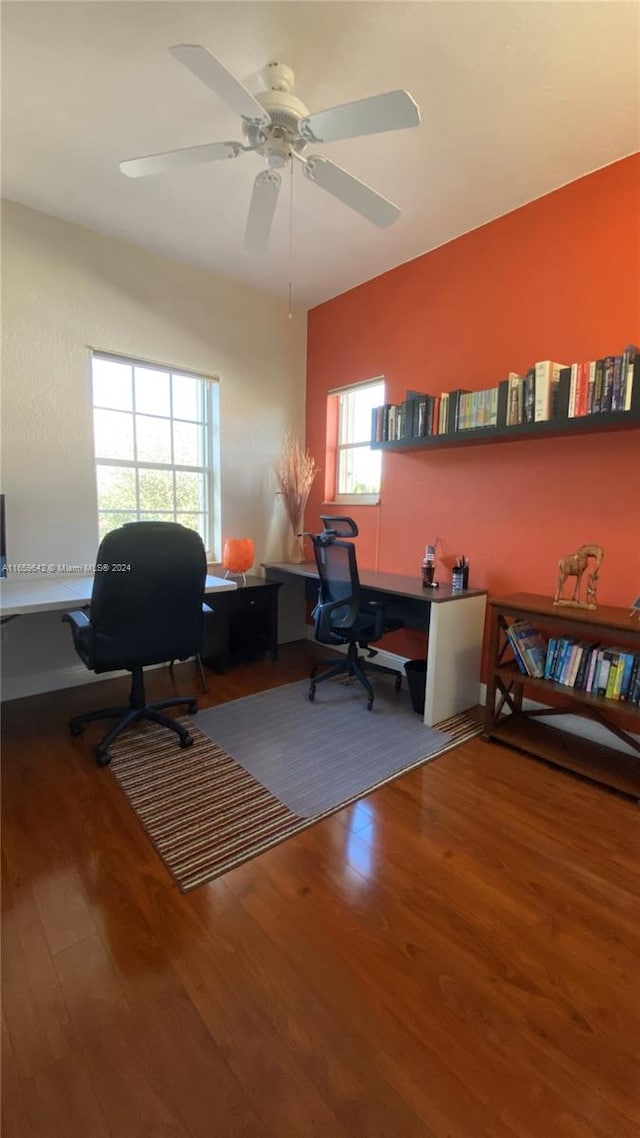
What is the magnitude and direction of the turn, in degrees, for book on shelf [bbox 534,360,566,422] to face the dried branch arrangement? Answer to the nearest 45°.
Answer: approximately 90° to its right

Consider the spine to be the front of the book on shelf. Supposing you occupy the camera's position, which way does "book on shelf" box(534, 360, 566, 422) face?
facing the viewer and to the left of the viewer

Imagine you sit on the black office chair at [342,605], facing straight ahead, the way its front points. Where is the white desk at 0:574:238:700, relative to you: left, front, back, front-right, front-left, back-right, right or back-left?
back-left

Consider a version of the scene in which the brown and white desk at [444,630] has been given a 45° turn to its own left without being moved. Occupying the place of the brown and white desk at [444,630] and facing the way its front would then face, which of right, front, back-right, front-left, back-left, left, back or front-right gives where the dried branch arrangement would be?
back-right

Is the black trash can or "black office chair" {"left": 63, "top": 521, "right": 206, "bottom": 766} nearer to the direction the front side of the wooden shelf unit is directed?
the black office chair

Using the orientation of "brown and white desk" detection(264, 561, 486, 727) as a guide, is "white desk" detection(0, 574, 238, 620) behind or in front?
in front

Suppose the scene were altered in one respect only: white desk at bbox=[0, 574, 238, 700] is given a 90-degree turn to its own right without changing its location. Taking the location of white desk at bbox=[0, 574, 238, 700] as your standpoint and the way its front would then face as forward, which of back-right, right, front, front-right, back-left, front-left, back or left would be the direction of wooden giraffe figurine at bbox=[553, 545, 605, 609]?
back-left

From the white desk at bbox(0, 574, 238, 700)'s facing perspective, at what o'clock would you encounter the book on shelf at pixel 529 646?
The book on shelf is roughly at 10 o'clock from the white desk.

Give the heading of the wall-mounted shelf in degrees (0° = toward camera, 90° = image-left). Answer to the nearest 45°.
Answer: approximately 45°

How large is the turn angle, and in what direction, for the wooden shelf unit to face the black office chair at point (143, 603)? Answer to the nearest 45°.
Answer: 0° — it already faces it

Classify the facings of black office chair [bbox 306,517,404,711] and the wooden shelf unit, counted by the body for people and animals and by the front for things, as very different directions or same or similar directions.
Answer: very different directions

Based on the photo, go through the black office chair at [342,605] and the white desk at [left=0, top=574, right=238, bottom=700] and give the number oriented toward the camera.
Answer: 1
